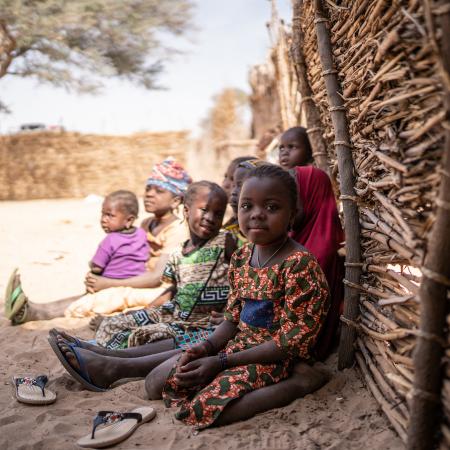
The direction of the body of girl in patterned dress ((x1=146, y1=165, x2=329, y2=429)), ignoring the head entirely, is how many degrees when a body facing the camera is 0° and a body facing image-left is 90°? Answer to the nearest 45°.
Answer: approximately 45°

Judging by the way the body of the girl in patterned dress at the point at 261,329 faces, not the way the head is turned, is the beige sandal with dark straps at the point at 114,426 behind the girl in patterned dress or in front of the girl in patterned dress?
in front

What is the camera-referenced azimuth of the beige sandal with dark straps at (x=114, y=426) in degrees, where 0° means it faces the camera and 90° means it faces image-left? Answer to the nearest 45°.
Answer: approximately 45°

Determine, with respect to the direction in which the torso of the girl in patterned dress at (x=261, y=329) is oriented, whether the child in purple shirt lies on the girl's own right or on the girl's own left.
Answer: on the girl's own right

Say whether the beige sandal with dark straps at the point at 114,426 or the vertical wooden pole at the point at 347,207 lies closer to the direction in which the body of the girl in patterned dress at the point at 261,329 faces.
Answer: the beige sandal with dark straps

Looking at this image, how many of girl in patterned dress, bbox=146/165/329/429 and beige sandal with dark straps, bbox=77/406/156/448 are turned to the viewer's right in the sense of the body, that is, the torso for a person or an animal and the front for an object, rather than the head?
0

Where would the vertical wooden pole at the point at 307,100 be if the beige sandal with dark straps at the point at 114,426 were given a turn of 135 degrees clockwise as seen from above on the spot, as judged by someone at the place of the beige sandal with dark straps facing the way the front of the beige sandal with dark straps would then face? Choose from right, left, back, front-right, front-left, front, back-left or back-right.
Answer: front-right
